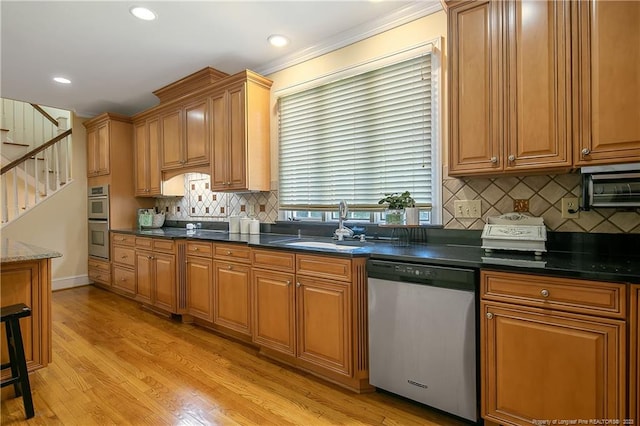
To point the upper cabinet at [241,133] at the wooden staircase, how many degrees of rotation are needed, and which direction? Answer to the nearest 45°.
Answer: approximately 90° to its right

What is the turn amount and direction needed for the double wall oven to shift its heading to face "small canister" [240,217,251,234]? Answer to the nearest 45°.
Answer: approximately 90° to its left

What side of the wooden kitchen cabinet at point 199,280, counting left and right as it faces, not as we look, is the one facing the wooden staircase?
right

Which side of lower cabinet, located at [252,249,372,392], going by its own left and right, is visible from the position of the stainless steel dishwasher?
left

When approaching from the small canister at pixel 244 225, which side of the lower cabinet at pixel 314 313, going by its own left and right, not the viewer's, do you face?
right

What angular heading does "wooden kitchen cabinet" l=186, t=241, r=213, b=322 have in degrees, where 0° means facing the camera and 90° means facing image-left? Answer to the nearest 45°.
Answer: approximately 45°

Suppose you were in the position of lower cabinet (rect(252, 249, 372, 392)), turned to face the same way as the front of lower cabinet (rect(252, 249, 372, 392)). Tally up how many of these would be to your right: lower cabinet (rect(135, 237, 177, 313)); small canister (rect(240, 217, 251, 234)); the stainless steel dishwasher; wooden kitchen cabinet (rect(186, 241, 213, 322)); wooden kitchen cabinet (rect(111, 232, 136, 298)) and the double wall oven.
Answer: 5
